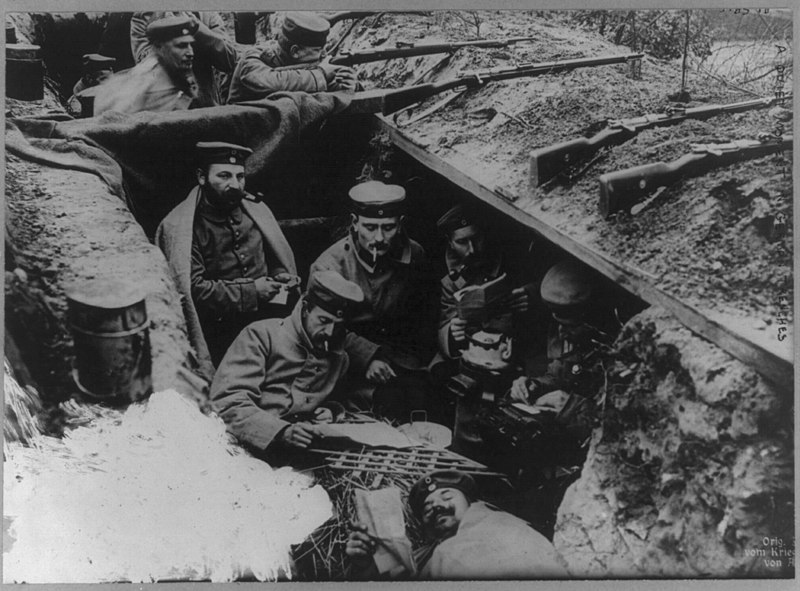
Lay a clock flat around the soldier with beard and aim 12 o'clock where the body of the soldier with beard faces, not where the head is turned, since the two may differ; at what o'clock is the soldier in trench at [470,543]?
The soldier in trench is roughly at 12 o'clock from the soldier with beard.

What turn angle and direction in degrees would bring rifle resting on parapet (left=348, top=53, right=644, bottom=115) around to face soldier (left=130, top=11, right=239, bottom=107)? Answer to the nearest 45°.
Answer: approximately 135° to its left

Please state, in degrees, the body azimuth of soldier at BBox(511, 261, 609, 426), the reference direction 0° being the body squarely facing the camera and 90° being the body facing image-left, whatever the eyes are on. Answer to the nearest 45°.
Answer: approximately 45°

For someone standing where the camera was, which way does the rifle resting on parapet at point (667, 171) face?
facing away from the viewer and to the right of the viewer

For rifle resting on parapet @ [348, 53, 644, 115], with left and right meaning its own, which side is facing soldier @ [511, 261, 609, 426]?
right

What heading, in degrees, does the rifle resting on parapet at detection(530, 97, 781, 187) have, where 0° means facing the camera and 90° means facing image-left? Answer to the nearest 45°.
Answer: approximately 225°

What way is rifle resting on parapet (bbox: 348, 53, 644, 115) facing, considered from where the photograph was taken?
facing away from the viewer and to the right of the viewer
